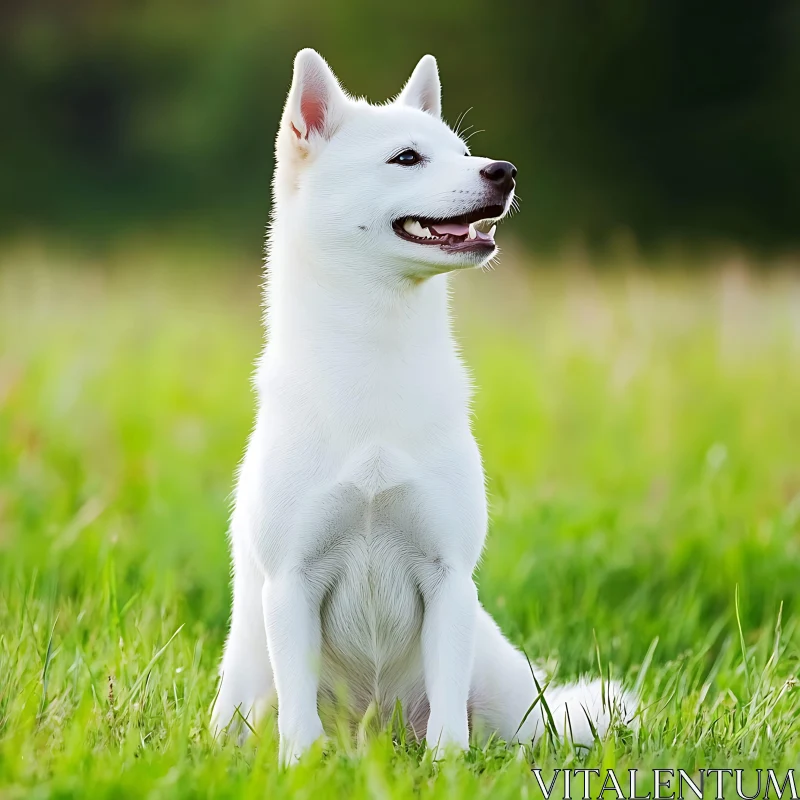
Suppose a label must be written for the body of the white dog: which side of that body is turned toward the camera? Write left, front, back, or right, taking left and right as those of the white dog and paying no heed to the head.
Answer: front
